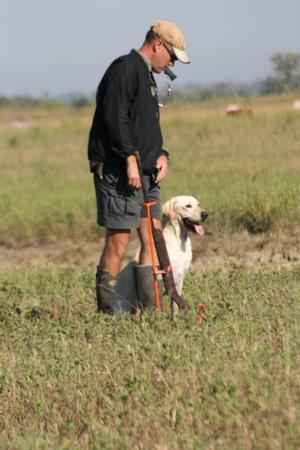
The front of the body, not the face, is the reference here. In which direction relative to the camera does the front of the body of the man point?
to the viewer's right

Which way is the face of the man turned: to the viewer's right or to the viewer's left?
to the viewer's right

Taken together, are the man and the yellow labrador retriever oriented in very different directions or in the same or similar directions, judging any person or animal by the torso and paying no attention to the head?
same or similar directions

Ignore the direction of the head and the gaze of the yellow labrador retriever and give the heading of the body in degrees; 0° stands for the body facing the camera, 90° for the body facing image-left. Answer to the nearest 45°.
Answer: approximately 270°

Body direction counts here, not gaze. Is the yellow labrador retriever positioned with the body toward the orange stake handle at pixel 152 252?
no
